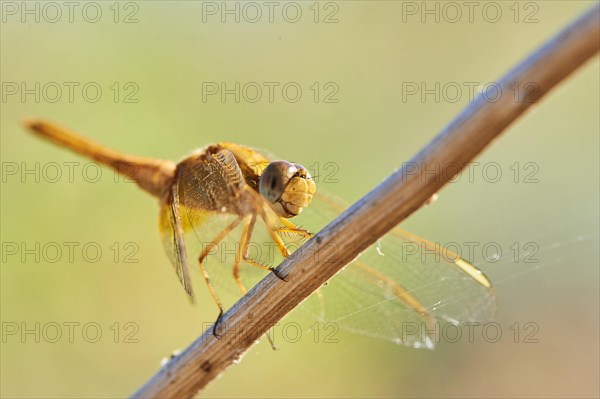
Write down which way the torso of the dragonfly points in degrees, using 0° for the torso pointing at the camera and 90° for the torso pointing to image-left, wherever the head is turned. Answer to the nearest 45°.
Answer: approximately 315°
